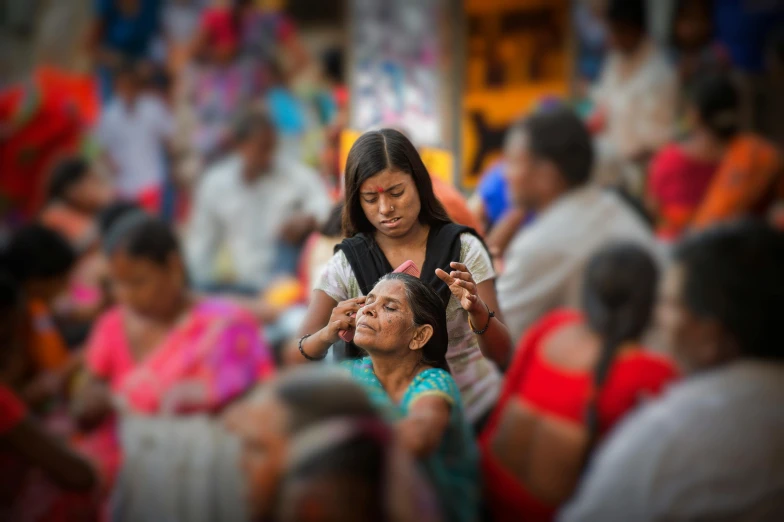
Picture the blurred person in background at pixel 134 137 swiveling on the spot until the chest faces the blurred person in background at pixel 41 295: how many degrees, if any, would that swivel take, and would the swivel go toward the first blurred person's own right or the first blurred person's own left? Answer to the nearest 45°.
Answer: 0° — they already face them

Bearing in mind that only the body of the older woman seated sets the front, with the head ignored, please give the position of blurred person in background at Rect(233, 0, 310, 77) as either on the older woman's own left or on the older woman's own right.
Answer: on the older woman's own right

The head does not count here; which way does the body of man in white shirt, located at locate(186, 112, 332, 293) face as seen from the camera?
toward the camera

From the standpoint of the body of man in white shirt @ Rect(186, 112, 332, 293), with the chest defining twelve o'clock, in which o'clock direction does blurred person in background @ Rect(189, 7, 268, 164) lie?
The blurred person in background is roughly at 6 o'clock from the man in white shirt.

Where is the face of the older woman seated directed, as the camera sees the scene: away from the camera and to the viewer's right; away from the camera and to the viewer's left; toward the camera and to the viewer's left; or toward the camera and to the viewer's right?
toward the camera and to the viewer's left

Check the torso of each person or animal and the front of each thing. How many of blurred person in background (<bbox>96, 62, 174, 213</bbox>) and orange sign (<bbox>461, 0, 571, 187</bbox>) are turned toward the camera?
2

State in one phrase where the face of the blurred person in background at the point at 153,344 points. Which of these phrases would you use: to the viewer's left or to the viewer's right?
to the viewer's left

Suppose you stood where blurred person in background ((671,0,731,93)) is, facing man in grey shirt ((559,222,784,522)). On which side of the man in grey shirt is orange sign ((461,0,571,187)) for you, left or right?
right

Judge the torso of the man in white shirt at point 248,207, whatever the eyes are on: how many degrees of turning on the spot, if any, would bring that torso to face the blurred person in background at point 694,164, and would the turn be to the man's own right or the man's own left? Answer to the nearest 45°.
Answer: approximately 45° to the man's own left

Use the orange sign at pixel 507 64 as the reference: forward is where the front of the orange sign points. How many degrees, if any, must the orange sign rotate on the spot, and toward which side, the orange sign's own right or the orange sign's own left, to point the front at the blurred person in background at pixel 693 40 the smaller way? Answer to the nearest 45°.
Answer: approximately 135° to the orange sign's own left

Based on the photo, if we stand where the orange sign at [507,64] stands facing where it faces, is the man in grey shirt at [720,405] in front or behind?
in front

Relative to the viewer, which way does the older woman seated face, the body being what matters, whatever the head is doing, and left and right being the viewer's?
facing the viewer and to the left of the viewer

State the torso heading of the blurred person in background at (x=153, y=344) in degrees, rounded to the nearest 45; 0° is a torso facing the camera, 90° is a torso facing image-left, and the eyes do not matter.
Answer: approximately 45°

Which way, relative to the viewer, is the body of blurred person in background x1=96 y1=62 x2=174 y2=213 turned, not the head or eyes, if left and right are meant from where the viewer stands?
facing the viewer

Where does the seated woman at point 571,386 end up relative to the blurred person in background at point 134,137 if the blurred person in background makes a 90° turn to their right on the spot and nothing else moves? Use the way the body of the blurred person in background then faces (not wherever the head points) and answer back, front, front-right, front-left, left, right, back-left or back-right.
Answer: left

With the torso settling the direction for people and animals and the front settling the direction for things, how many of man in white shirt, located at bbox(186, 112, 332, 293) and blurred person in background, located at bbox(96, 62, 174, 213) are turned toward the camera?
2

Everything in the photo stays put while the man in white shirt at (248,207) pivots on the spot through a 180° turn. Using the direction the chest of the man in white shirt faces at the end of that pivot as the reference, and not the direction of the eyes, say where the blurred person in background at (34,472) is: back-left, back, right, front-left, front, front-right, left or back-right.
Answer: back
